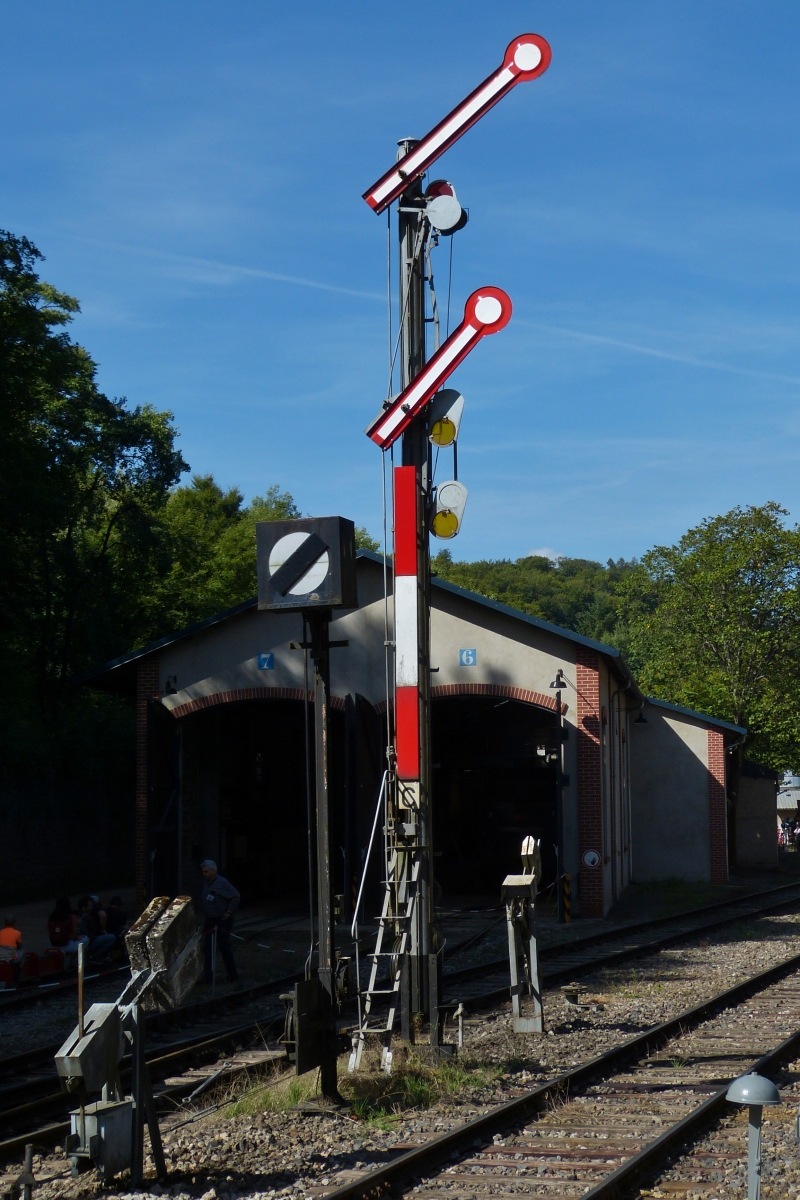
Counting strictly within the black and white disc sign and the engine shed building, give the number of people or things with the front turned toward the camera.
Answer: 2

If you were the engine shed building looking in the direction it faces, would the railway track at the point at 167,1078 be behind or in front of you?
in front

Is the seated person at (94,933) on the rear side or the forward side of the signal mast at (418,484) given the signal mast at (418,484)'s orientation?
on the rear side

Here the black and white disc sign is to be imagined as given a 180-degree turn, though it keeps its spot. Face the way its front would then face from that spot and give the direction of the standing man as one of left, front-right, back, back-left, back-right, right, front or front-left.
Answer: front

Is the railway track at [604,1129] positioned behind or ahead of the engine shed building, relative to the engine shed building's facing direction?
ahead

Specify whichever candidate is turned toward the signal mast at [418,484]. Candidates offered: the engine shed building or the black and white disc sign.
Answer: the engine shed building

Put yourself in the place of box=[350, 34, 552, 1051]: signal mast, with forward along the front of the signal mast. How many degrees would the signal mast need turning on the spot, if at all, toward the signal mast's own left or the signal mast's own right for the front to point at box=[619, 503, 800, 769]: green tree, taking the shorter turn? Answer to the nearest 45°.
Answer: approximately 180°

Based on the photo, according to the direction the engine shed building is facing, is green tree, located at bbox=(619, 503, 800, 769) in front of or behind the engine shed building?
behind

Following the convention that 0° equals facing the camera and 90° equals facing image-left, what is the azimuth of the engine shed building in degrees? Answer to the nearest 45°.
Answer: approximately 0°
